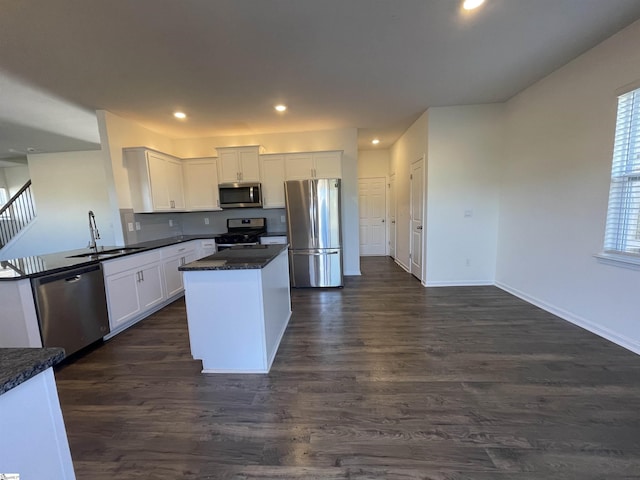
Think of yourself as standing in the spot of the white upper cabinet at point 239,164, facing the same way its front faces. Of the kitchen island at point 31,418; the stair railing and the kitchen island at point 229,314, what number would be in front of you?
2

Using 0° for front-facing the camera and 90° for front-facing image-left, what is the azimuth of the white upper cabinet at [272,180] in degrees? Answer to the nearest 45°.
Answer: approximately 0°

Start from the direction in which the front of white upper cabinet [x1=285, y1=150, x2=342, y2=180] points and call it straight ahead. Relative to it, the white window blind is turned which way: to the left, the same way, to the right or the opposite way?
to the right

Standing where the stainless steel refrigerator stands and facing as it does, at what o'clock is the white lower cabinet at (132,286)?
The white lower cabinet is roughly at 2 o'clock from the stainless steel refrigerator.

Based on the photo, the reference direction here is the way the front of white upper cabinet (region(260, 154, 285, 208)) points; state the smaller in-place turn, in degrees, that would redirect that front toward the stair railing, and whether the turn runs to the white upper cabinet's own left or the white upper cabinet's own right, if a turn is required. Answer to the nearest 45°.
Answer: approximately 135° to the white upper cabinet's own right
